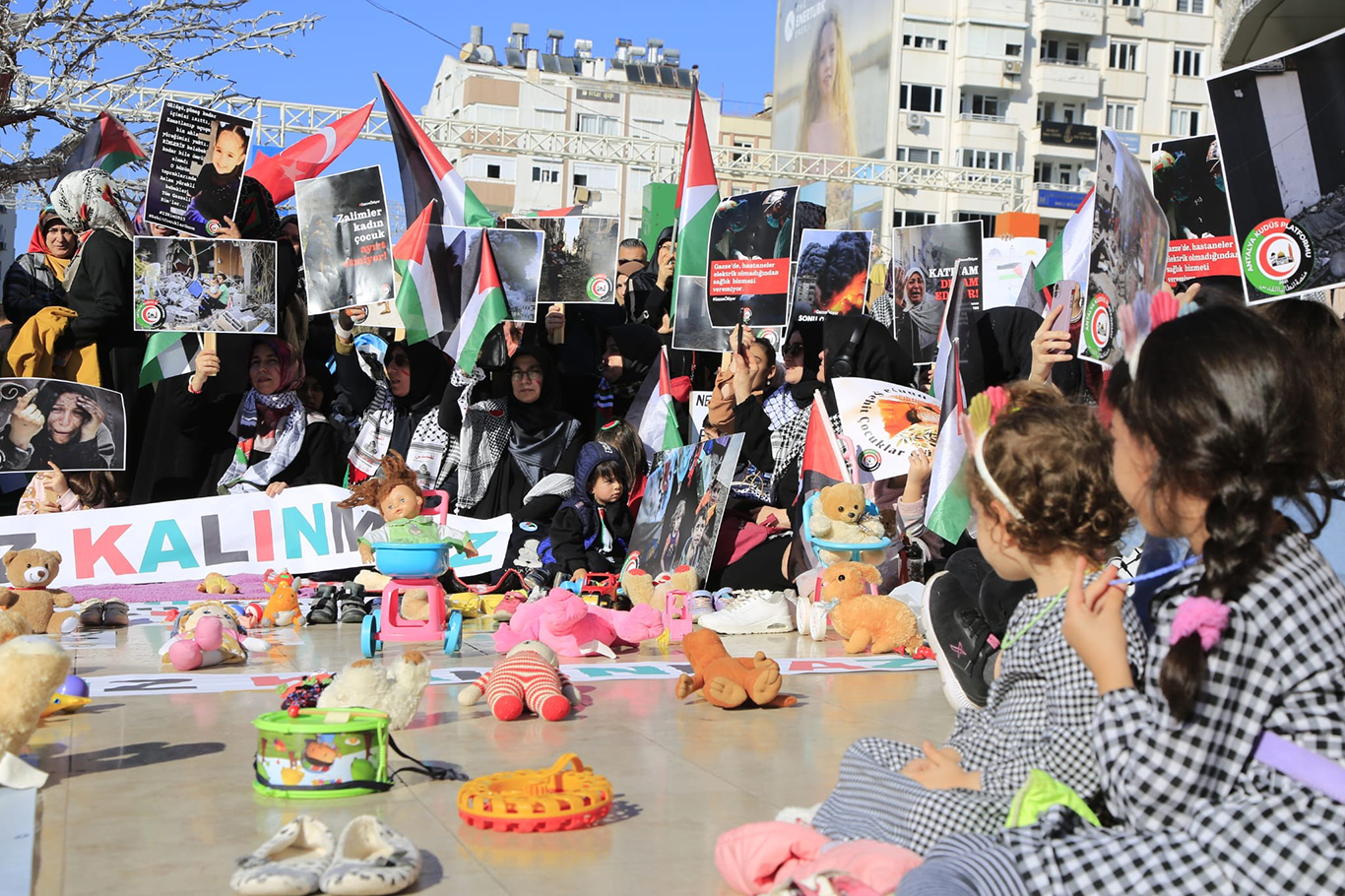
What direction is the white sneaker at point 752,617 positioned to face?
to the viewer's left

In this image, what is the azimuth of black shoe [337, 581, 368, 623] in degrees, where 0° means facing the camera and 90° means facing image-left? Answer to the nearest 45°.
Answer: approximately 0°

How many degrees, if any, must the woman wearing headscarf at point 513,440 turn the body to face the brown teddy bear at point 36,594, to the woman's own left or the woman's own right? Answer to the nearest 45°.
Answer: approximately 45° to the woman's own right

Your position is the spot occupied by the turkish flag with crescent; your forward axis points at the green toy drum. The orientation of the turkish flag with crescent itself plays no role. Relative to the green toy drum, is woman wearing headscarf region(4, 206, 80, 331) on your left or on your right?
right

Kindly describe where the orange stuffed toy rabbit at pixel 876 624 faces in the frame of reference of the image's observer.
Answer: facing to the left of the viewer

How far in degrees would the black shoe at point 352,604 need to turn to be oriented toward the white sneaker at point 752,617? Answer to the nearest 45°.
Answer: approximately 45° to its left

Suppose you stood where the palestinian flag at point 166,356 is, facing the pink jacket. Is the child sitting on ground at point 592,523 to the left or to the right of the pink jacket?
left

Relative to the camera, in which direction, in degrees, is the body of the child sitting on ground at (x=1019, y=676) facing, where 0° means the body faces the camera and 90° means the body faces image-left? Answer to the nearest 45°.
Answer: approximately 90°

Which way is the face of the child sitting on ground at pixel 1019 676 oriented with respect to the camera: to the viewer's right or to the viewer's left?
to the viewer's left
